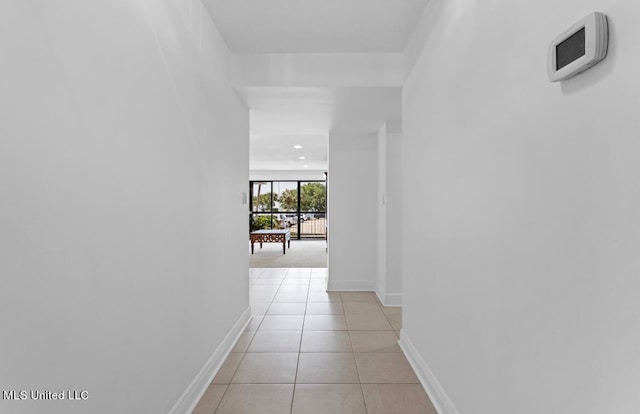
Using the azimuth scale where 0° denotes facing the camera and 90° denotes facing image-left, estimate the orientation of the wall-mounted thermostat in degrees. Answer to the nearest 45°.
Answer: approximately 45°

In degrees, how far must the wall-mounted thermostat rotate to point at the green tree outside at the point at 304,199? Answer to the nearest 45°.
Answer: approximately 90° to its right
